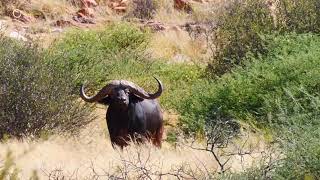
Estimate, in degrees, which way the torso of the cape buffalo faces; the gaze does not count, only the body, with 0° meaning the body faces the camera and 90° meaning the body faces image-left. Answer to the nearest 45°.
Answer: approximately 45°

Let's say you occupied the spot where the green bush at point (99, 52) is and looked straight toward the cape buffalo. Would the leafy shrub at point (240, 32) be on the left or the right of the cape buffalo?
left

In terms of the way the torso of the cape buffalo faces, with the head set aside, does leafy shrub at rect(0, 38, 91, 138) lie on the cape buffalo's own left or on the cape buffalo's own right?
on the cape buffalo's own right

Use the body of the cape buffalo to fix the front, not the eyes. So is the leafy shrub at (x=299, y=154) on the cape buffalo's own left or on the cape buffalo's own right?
on the cape buffalo's own left

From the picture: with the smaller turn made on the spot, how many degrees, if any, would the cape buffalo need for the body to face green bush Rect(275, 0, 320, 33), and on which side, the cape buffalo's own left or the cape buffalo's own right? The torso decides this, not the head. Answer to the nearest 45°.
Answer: approximately 180°

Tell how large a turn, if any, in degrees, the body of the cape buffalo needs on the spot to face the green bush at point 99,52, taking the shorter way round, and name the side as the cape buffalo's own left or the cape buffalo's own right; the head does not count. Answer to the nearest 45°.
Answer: approximately 135° to the cape buffalo's own right

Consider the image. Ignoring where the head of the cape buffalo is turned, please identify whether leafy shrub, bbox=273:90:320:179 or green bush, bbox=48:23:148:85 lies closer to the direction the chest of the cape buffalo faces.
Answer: the leafy shrub

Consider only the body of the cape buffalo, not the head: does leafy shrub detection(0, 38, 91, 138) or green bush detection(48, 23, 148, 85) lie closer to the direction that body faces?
the leafy shrub

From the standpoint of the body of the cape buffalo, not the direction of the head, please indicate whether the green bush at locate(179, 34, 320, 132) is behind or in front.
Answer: behind
